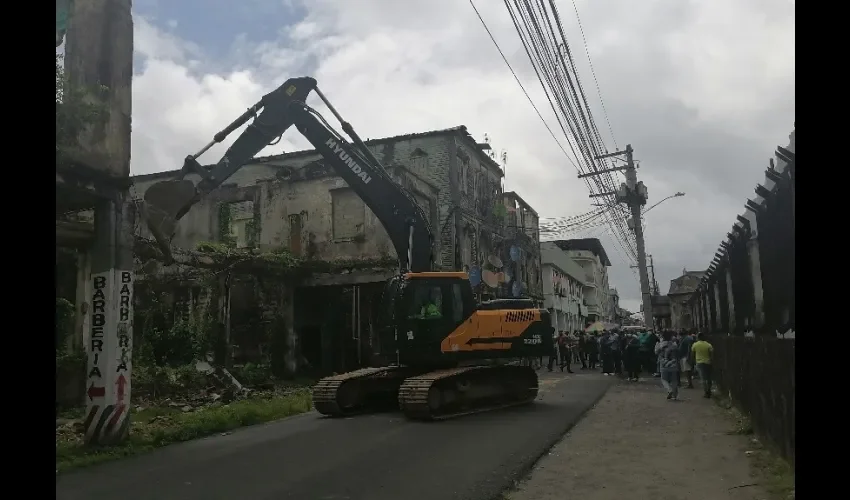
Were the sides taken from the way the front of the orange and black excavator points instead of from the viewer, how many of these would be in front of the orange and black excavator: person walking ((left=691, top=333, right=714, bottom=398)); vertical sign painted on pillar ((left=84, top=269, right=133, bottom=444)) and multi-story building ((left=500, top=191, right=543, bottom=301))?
1

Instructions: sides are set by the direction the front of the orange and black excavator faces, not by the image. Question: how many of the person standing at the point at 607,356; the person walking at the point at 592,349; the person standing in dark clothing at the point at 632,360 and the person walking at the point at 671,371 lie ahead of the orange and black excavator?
0

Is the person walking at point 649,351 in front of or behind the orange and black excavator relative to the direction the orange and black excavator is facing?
behind

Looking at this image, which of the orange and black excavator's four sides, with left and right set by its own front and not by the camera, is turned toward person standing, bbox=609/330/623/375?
back

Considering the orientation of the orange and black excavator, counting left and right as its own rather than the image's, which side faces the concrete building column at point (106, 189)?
front

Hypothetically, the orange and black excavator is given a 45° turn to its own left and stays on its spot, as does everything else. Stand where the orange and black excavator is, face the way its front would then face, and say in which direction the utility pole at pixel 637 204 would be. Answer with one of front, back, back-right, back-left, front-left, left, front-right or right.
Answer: back-left

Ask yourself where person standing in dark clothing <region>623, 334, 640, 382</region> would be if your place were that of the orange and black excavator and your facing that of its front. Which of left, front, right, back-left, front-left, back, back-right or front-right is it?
back

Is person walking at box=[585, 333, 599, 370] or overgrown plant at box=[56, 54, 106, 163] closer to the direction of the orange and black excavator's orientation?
the overgrown plant

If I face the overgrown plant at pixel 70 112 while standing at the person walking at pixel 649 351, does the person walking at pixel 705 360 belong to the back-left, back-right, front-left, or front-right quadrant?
front-left

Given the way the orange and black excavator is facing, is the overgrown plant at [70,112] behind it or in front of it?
in front

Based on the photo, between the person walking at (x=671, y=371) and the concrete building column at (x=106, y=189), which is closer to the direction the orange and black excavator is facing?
the concrete building column

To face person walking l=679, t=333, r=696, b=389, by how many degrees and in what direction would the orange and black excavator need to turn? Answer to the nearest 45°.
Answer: approximately 180°

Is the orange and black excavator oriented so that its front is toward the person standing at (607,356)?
no

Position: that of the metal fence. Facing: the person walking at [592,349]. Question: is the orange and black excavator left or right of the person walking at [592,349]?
left

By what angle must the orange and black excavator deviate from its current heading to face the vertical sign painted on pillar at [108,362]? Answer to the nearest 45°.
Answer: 0° — it already faces it

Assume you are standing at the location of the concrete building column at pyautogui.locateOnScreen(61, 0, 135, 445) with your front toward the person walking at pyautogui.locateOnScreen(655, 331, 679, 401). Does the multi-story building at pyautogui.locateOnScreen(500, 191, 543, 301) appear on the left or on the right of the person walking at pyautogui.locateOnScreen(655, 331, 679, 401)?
left

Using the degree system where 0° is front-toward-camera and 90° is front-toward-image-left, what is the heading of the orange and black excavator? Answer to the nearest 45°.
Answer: approximately 45°
